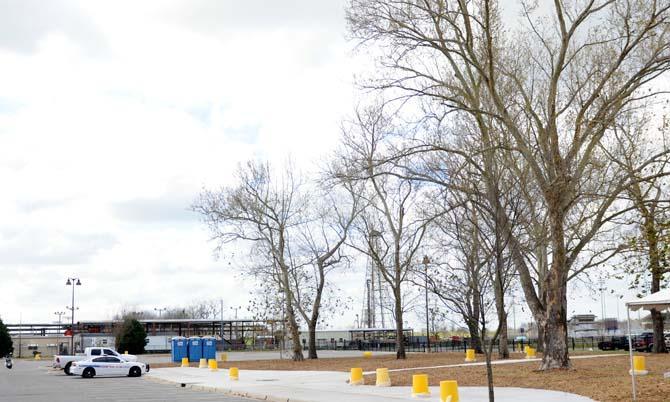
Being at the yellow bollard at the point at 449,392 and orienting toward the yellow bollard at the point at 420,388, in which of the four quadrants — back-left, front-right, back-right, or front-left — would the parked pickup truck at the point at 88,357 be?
front-left

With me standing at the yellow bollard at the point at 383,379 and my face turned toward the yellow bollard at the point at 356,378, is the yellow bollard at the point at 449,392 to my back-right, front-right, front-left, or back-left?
back-left

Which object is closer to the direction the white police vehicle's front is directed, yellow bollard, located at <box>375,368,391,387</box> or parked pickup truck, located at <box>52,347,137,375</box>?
the yellow bollard

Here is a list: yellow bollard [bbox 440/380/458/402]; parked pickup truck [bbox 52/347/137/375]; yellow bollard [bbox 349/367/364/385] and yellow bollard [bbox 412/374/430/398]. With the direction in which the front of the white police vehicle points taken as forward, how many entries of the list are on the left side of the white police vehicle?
1

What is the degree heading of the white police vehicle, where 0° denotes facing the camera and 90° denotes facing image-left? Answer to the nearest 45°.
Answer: approximately 270°

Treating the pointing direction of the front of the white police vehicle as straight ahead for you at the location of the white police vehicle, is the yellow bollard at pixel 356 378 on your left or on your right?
on your right

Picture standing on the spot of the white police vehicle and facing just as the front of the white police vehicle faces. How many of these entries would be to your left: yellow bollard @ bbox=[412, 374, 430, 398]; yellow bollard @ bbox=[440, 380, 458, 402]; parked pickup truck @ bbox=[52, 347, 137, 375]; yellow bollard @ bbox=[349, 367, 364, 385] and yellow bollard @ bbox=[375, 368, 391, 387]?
1

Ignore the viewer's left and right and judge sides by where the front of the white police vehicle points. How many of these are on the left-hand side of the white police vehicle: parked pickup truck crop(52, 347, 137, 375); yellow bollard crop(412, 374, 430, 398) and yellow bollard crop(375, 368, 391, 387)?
1

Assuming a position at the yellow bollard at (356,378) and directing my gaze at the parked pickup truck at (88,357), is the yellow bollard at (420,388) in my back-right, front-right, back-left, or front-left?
back-left
